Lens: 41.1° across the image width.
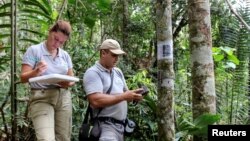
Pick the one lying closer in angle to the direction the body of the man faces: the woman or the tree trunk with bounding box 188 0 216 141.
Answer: the tree trunk

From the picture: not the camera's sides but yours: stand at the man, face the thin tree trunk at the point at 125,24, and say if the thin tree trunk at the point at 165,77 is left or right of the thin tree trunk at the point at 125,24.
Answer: right

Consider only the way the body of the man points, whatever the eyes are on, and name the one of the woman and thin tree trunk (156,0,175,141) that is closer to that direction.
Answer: the thin tree trunk

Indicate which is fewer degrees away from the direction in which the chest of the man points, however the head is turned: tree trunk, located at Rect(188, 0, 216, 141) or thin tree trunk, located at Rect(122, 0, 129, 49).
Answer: the tree trunk

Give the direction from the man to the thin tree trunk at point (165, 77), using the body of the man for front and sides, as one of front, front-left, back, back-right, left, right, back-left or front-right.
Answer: left

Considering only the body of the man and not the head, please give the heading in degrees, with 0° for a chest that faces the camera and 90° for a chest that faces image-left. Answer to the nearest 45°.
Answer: approximately 315°

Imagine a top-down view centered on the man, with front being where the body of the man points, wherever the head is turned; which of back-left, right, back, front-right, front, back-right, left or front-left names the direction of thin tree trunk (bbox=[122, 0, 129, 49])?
back-left
